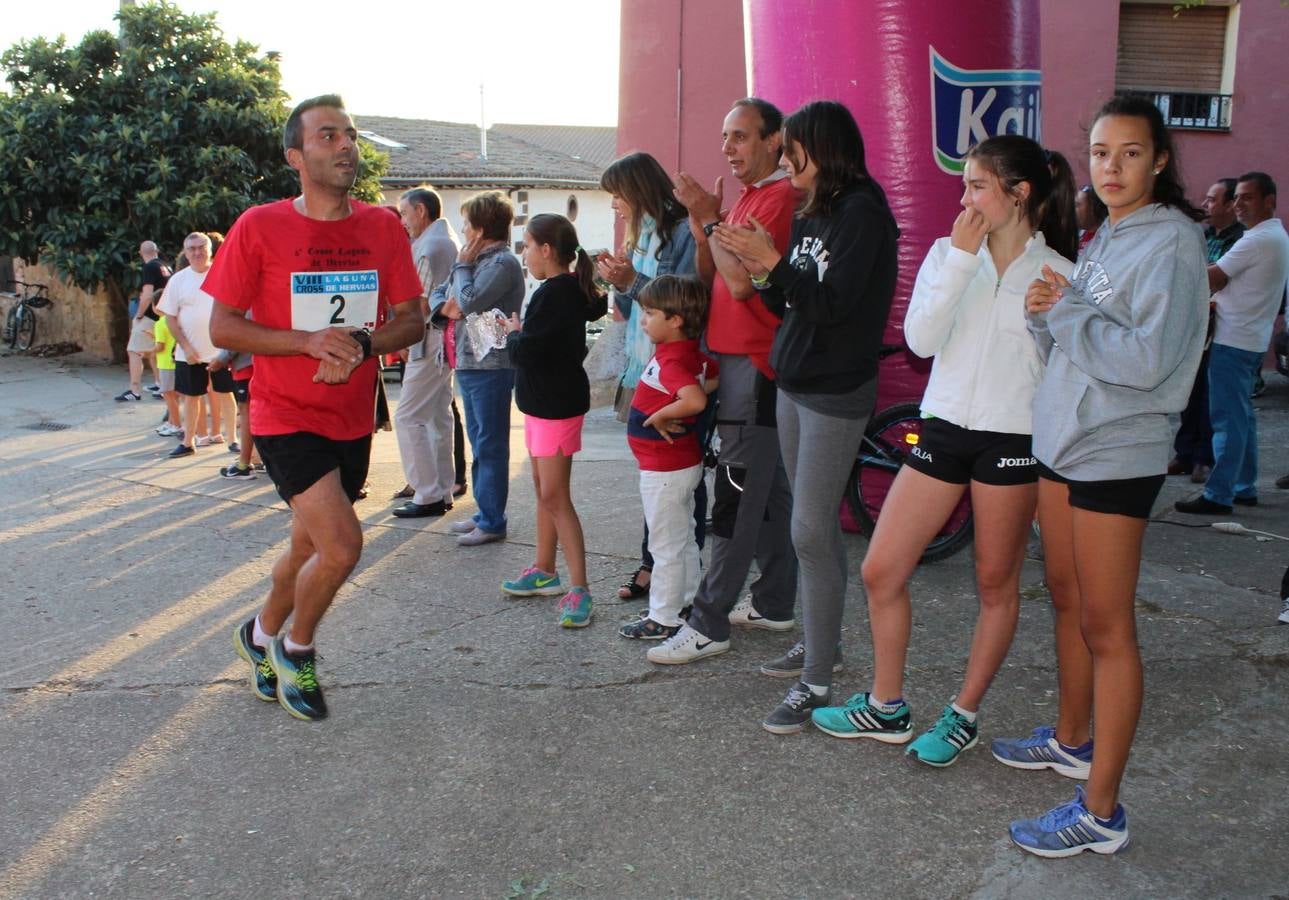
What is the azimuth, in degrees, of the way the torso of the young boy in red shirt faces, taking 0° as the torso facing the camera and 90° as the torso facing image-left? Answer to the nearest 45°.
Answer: approximately 90°

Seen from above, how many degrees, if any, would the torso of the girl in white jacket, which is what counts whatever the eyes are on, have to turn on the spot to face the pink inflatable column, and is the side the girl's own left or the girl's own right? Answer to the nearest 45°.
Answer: approximately 135° to the girl's own right

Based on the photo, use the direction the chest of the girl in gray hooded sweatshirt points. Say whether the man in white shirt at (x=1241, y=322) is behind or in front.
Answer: behind

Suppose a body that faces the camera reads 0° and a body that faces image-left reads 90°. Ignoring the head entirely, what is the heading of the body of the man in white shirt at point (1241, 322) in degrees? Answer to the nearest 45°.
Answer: approximately 90°

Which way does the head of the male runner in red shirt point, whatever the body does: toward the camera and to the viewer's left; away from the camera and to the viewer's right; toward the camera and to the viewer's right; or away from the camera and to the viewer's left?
toward the camera and to the viewer's right

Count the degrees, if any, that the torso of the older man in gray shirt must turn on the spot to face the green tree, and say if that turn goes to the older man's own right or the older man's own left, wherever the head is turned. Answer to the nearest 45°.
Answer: approximately 90° to the older man's own right

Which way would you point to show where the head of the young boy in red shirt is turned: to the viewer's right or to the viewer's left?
to the viewer's left

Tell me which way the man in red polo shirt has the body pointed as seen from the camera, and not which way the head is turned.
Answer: to the viewer's left
